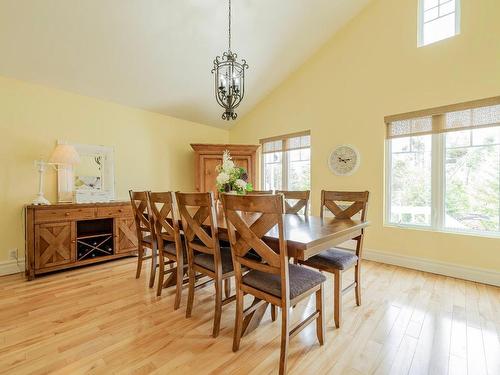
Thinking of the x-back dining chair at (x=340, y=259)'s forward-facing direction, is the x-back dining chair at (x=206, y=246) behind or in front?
in front

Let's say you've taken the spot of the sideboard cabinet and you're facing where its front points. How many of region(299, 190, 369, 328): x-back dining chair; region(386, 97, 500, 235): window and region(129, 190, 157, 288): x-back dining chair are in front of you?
3

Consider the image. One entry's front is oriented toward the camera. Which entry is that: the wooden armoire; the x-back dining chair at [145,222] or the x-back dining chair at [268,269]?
the wooden armoire

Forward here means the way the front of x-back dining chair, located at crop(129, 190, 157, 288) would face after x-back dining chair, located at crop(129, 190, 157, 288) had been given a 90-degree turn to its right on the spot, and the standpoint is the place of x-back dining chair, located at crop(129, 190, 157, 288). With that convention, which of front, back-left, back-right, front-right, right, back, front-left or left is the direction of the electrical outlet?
back

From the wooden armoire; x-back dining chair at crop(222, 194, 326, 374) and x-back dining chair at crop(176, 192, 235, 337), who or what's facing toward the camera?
the wooden armoire

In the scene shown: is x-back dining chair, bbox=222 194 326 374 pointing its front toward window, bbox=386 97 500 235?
yes

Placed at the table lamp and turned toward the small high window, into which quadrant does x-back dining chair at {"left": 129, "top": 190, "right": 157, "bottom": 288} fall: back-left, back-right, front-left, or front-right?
front-right

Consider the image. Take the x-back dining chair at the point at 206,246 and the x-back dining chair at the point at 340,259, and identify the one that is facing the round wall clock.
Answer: the x-back dining chair at the point at 206,246

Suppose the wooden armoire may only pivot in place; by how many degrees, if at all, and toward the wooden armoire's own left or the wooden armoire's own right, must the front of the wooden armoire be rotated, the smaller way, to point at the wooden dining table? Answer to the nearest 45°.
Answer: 0° — it already faces it

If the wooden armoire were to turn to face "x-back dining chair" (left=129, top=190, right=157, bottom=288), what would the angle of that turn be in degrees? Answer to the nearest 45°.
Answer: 0° — it already faces it

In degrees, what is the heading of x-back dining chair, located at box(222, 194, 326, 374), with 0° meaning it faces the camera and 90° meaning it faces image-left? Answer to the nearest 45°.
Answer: approximately 225°

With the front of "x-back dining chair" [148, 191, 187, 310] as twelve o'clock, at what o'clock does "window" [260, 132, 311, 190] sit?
The window is roughly at 12 o'clock from the x-back dining chair.

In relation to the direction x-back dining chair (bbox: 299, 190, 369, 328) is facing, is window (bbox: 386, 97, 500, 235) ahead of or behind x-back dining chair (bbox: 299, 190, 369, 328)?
behind

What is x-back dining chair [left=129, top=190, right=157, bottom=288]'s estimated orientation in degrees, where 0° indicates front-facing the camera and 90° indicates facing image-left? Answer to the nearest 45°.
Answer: approximately 225°

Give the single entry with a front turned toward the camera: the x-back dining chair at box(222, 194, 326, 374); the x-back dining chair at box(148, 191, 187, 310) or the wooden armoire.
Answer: the wooden armoire

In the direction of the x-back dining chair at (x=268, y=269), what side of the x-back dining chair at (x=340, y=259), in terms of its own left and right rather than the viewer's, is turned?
front

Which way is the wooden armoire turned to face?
toward the camera

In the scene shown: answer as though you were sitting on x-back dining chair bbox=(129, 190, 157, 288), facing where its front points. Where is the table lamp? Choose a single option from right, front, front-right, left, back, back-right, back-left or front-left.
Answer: left

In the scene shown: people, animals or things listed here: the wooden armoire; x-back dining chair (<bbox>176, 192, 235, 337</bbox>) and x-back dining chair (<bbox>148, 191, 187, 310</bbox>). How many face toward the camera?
1

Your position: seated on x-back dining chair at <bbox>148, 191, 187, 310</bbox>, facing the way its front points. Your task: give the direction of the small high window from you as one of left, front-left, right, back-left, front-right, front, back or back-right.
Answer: front-right

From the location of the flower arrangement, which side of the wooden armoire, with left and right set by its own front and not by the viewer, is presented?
front
